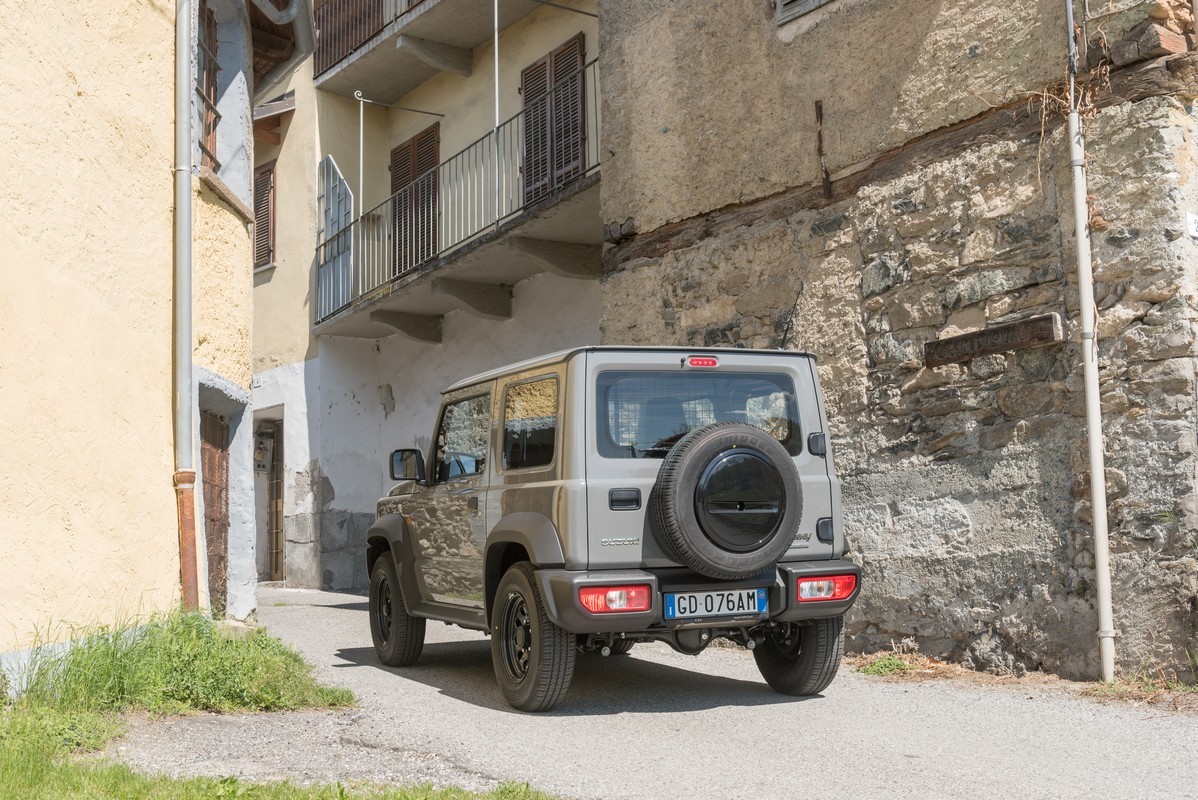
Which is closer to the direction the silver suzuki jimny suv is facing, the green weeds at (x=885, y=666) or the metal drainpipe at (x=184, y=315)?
the metal drainpipe

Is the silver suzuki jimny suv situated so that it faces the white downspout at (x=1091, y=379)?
no

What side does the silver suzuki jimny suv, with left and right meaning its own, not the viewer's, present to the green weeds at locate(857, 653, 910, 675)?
right

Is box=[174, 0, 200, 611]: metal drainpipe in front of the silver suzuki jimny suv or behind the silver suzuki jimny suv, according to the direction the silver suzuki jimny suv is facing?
in front

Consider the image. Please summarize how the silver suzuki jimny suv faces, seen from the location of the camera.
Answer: facing away from the viewer and to the left of the viewer

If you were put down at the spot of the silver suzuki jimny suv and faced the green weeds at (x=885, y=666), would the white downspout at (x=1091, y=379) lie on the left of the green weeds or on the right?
right

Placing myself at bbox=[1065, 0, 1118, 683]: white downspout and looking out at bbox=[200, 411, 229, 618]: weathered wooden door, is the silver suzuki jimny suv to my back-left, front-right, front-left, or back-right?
front-left

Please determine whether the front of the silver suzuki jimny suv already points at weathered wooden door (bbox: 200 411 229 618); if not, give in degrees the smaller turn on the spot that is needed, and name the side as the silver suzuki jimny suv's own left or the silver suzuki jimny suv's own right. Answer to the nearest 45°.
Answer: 0° — it already faces it

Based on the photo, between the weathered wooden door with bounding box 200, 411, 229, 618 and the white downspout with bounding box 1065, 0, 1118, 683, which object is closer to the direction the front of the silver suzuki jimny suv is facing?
the weathered wooden door

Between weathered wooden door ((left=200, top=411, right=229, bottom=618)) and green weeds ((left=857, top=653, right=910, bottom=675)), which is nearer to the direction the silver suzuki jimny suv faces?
the weathered wooden door
